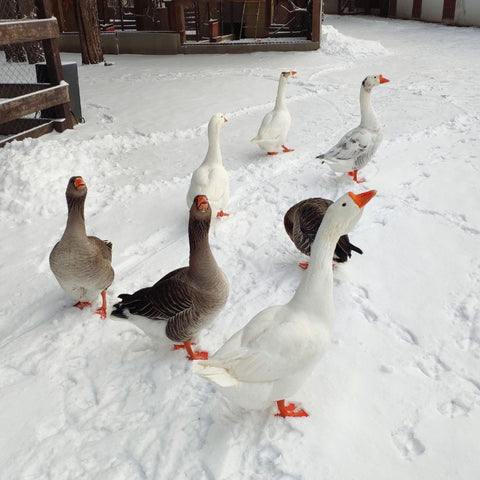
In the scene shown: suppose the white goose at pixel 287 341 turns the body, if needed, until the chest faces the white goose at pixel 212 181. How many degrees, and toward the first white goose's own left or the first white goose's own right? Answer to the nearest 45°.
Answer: approximately 90° to the first white goose's own left

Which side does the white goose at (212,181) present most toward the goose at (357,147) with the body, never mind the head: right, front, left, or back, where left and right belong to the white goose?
left

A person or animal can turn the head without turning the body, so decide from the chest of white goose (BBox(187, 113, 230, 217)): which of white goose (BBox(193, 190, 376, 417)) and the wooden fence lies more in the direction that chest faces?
the white goose

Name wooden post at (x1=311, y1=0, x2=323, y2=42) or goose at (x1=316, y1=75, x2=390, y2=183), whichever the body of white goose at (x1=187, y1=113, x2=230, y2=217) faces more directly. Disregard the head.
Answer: the goose

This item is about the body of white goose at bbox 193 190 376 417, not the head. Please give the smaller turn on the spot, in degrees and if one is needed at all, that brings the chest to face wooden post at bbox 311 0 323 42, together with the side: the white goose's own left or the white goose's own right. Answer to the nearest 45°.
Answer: approximately 90° to the white goose's own left

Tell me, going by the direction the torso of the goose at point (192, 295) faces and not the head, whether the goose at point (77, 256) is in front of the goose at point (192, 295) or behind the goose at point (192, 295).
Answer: behind

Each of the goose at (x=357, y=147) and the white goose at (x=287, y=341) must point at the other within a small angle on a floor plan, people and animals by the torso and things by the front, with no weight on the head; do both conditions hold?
no

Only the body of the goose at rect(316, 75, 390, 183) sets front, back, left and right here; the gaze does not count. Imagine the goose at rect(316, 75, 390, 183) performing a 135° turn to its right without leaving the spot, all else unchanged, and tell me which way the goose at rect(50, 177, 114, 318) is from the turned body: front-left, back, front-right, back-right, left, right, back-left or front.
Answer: front

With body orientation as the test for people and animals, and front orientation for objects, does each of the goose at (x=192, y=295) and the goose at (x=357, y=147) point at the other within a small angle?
no

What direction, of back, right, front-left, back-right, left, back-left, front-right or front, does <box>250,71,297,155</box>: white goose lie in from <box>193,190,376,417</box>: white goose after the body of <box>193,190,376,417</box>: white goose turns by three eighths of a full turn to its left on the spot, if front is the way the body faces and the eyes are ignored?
front-right

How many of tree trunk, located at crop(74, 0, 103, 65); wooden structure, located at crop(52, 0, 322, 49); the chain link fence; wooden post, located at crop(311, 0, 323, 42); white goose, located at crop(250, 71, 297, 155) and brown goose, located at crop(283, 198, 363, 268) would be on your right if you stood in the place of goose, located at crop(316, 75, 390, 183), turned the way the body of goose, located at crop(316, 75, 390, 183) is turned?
1

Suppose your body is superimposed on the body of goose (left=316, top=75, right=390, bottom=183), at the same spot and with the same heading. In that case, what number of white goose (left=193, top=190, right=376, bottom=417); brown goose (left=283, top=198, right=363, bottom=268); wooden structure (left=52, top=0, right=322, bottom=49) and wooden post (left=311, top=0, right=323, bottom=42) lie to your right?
2

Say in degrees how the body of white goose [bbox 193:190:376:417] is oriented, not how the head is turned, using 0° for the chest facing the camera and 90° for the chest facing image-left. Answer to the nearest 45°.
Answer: approximately 270°

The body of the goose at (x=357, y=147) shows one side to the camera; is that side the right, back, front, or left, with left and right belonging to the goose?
right
